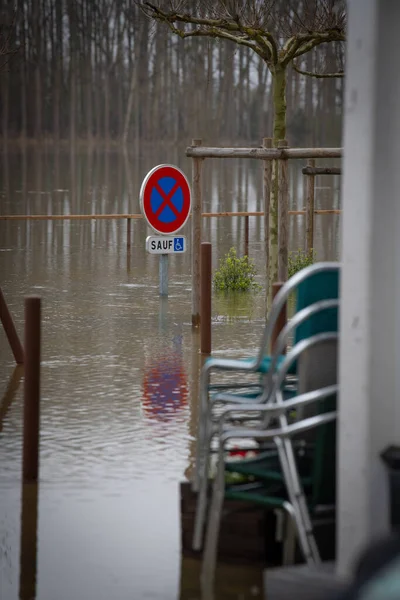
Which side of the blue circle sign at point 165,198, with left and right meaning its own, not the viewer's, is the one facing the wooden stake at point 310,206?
left

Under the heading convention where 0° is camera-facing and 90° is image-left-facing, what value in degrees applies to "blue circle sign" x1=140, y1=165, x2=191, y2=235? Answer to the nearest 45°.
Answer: approximately 315°

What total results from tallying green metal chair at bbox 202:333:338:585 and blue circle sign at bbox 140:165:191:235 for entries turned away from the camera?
0

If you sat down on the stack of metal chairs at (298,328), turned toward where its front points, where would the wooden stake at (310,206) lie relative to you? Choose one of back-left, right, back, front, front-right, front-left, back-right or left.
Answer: back-right

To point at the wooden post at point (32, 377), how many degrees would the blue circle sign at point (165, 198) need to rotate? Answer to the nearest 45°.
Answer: approximately 45° to its right

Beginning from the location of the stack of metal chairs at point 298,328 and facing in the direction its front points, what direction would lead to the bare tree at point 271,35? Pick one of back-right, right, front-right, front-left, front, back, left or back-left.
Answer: back-right

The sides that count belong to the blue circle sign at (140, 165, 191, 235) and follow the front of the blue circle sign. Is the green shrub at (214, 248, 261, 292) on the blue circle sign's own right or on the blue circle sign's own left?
on the blue circle sign's own left

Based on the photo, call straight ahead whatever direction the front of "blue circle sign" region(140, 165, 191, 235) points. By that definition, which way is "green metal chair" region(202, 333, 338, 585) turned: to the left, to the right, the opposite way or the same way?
to the right

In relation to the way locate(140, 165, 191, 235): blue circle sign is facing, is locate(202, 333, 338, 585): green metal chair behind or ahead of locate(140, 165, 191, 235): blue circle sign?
ahead

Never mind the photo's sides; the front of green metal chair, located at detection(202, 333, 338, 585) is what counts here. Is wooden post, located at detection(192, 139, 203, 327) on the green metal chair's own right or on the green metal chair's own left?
on the green metal chair's own right

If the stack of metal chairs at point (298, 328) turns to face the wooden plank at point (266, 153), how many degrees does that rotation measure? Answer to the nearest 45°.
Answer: approximately 135° to its right

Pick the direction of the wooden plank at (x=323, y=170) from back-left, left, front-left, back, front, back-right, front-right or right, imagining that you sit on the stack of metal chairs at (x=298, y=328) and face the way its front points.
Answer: back-right

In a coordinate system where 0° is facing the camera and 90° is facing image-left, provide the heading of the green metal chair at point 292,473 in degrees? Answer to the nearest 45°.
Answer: approximately 45°
